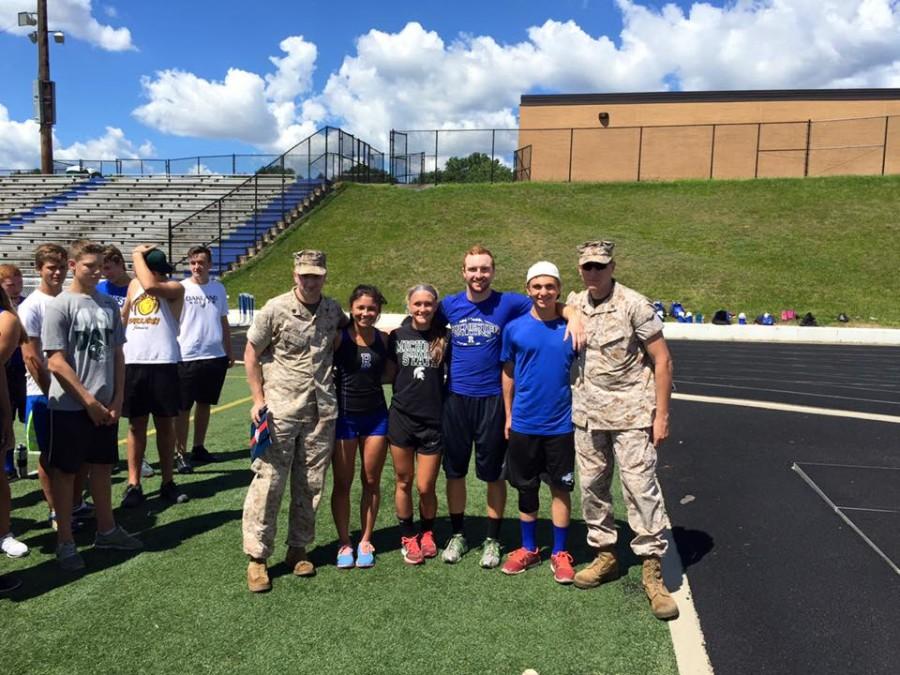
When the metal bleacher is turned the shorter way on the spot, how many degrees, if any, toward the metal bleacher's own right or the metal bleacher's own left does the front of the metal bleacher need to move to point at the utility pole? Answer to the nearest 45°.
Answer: approximately 135° to the metal bleacher's own right

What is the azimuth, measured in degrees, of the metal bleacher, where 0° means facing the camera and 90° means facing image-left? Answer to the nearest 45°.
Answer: approximately 0°

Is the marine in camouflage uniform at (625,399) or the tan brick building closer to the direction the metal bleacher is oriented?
the marine in camouflage uniform

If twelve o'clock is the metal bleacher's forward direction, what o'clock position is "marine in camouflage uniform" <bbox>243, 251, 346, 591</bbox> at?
The marine in camouflage uniform is roughly at 12 o'clock from the metal bleacher.

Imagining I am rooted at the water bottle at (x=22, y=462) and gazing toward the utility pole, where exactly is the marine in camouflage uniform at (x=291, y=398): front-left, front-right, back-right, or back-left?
back-right

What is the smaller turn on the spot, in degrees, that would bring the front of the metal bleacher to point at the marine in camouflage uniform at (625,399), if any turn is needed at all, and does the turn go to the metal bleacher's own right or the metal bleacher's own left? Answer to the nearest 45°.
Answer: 0° — it already faces them

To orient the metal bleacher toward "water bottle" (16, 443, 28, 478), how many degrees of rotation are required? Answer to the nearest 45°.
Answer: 0° — it already faces it

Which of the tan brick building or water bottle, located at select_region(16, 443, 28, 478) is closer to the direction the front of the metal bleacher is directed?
the water bottle

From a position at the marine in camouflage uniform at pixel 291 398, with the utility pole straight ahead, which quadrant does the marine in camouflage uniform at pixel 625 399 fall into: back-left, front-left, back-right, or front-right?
back-right

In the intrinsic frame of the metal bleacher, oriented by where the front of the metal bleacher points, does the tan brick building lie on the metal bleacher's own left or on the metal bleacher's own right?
on the metal bleacher's own left
